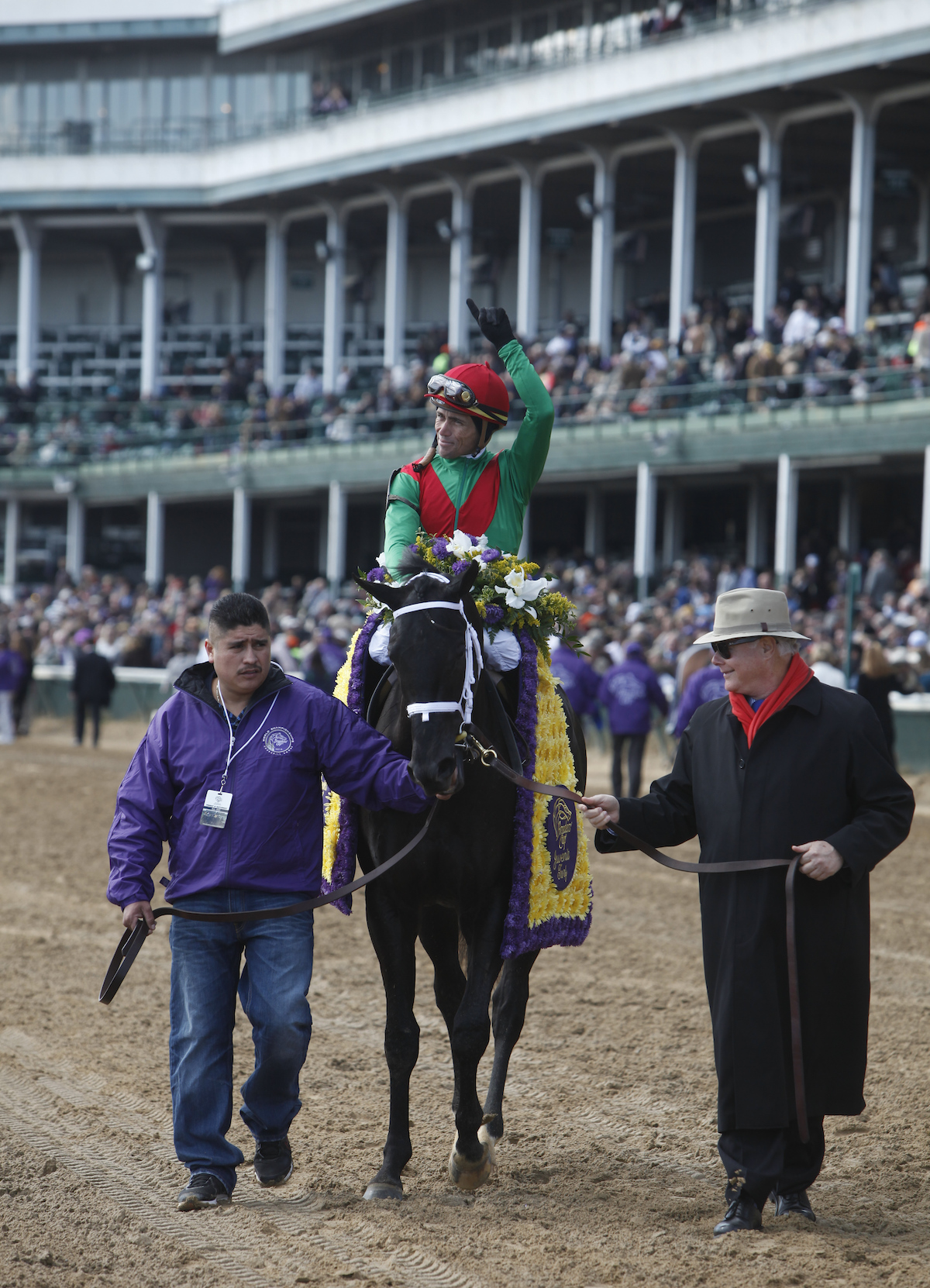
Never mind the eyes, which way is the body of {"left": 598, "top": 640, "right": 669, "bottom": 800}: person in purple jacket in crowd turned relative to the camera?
away from the camera

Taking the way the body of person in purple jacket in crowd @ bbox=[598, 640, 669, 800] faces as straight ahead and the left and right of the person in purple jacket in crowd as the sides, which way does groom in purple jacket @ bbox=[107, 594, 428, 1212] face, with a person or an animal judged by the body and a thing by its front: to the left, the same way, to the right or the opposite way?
the opposite way

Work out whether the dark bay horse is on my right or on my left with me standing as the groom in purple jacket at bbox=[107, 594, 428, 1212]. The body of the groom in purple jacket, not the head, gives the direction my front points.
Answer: on my left

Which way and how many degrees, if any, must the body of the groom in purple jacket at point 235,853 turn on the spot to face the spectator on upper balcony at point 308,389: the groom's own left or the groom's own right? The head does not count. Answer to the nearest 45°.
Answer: approximately 180°

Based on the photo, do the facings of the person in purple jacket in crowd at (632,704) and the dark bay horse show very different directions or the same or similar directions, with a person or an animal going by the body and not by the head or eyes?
very different directions

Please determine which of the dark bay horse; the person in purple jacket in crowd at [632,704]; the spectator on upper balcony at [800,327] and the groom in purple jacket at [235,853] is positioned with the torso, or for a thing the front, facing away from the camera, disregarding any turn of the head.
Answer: the person in purple jacket in crowd

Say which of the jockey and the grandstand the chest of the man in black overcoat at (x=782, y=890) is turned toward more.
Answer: the jockey

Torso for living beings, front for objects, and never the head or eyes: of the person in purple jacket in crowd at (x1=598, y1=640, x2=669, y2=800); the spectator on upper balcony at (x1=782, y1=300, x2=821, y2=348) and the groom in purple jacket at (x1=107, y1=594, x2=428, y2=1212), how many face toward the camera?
2

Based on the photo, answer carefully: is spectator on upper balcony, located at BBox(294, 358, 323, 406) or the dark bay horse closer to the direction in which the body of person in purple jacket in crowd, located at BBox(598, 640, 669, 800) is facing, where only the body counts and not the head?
the spectator on upper balcony

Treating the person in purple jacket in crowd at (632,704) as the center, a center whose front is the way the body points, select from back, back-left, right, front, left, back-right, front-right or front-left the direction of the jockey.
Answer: back

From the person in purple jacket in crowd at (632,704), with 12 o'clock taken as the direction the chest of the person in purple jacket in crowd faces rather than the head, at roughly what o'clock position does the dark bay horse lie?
The dark bay horse is roughly at 6 o'clock from the person in purple jacket in crowd.

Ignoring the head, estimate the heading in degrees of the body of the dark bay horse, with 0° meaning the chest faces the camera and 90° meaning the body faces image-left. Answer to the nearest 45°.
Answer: approximately 0°
